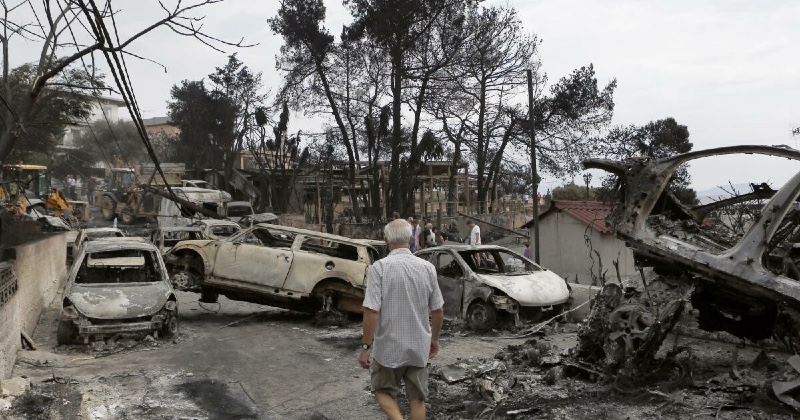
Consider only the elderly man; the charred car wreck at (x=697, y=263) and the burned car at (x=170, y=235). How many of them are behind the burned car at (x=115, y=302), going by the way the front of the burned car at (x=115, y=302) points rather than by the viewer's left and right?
1

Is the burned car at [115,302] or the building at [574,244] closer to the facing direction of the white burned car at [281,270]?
the burned car

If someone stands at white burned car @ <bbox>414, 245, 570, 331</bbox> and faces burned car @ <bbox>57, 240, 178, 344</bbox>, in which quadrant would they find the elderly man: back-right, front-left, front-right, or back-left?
front-left

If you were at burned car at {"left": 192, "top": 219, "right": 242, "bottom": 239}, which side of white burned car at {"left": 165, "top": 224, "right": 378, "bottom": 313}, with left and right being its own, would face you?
right

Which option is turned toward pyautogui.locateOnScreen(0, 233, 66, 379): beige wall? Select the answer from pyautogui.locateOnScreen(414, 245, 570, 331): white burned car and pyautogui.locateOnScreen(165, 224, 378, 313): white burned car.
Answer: pyautogui.locateOnScreen(165, 224, 378, 313): white burned car

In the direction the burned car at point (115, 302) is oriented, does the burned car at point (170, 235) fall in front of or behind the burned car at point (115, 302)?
behind

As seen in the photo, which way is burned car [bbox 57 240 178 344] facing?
toward the camera

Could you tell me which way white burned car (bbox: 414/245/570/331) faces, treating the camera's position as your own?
facing the viewer and to the right of the viewer

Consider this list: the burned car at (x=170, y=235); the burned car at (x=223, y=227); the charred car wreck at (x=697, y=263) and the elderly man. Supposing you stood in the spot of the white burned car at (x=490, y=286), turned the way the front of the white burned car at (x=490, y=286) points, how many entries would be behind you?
2

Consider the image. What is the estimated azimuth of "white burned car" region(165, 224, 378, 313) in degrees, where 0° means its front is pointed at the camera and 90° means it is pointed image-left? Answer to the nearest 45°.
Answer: approximately 90°

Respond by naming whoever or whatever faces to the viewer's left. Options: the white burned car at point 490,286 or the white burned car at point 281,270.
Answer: the white burned car at point 281,270

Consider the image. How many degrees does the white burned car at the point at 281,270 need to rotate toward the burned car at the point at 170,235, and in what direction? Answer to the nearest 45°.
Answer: approximately 90° to its right

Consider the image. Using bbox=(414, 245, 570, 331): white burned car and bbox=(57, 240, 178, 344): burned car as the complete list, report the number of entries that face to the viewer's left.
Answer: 0

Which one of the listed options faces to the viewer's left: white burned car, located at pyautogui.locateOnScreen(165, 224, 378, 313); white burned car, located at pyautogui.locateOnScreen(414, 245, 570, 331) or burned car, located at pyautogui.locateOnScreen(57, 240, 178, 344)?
white burned car, located at pyautogui.locateOnScreen(165, 224, 378, 313)

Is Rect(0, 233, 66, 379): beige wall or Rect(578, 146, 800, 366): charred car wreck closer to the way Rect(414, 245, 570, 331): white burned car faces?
the charred car wreck

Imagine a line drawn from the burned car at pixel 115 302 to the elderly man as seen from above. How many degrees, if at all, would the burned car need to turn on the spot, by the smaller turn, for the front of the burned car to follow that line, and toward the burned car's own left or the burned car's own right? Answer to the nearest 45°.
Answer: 0° — it already faces them
